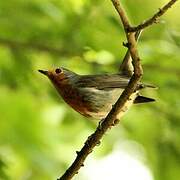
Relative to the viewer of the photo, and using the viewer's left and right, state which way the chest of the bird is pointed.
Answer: facing to the left of the viewer
